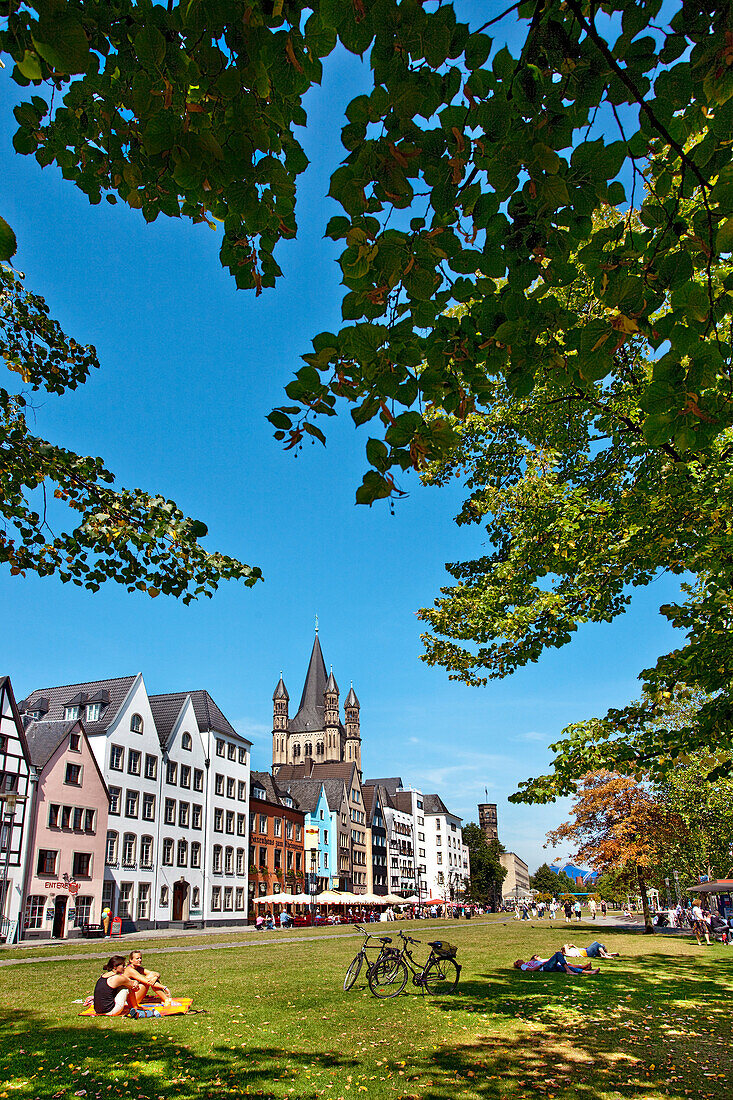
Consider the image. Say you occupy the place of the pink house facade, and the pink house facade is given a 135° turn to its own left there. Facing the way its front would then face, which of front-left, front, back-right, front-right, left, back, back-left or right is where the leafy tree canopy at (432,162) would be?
back

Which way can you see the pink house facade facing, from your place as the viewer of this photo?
facing the viewer and to the right of the viewer

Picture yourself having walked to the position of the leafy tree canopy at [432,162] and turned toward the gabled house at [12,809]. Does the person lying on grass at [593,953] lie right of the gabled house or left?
right

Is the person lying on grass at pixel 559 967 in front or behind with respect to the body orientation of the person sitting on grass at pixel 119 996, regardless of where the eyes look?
in front

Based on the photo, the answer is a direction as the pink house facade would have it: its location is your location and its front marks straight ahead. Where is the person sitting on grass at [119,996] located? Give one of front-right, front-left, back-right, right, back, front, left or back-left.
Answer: front-right

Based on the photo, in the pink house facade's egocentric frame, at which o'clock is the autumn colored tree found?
The autumn colored tree is roughly at 11 o'clock from the pink house facade.
